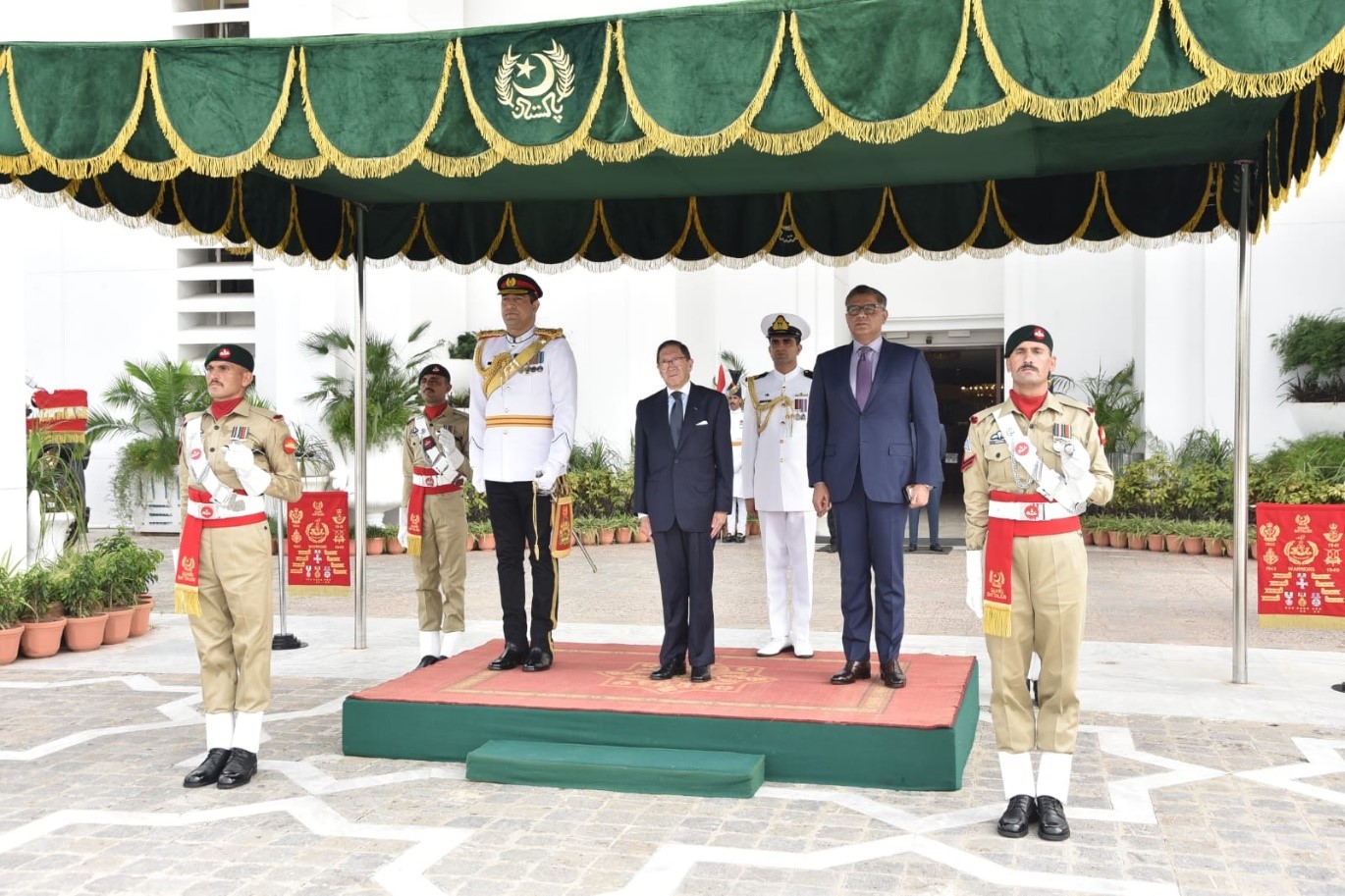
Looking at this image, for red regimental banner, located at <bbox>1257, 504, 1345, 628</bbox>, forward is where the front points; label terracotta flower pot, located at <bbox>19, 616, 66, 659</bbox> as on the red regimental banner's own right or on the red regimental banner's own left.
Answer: on the red regimental banner's own right

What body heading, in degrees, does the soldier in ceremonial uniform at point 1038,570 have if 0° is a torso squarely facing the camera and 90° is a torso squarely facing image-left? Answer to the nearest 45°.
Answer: approximately 0°

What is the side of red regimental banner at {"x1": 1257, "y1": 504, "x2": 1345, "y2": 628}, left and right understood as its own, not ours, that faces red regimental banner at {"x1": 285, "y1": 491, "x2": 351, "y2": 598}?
right

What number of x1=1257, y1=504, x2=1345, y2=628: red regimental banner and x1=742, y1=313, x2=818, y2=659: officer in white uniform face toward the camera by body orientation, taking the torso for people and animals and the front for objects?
2

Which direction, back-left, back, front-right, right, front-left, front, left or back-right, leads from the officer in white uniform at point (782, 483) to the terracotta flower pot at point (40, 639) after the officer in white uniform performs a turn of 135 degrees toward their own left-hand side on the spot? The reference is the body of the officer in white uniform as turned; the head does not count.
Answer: back-left

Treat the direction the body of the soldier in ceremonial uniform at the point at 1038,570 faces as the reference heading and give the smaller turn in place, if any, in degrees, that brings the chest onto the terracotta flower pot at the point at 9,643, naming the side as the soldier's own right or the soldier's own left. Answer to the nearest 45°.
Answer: approximately 90° to the soldier's own right

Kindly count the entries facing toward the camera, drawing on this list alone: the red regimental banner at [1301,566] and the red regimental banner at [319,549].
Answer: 2

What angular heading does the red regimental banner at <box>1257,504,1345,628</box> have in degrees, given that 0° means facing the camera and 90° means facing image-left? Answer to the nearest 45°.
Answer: approximately 0°
